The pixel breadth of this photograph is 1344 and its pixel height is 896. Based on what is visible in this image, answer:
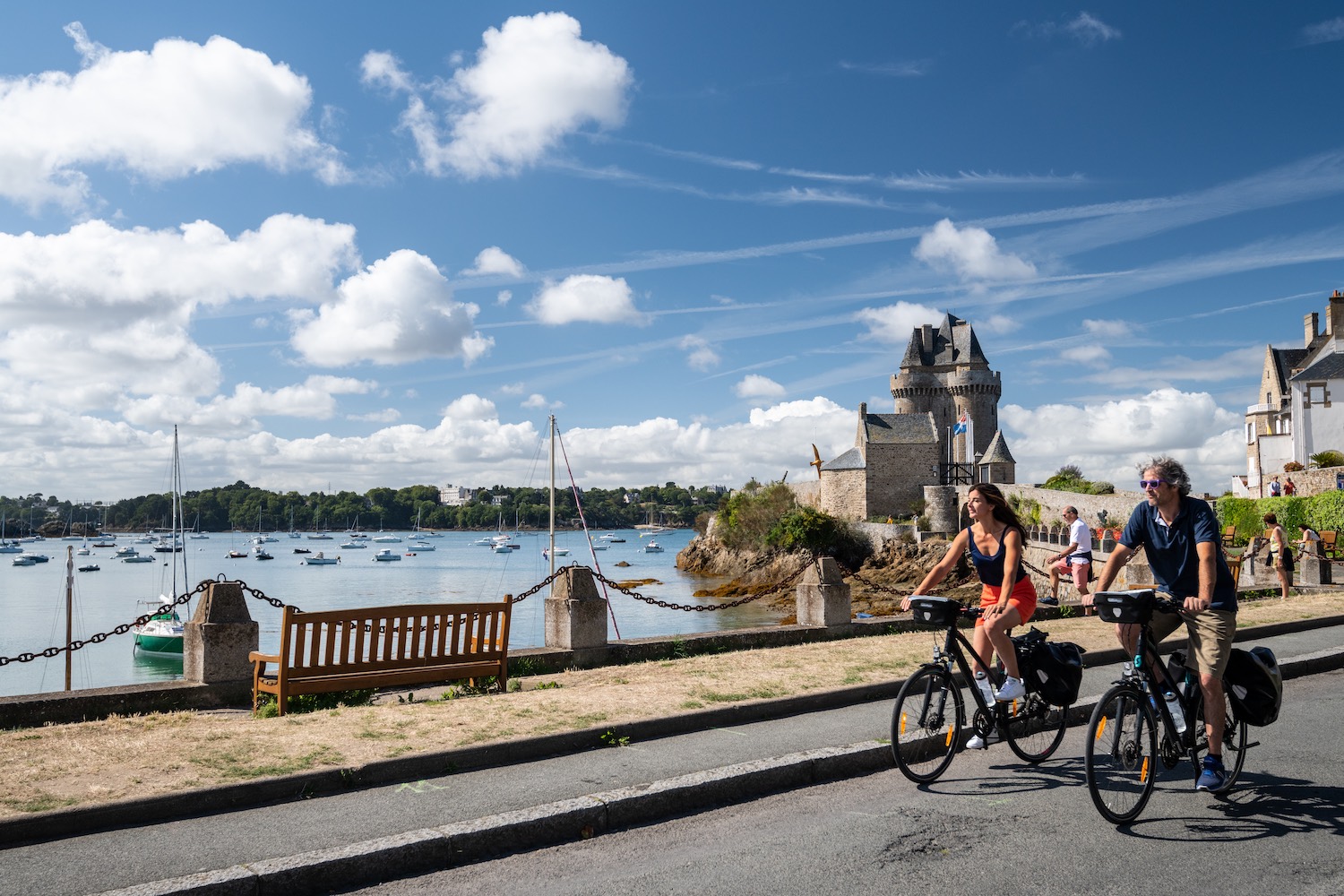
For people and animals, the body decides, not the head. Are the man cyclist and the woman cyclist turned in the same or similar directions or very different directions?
same or similar directions

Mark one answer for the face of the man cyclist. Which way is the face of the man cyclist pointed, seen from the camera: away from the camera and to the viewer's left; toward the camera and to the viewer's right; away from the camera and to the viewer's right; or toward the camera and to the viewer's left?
toward the camera and to the viewer's left

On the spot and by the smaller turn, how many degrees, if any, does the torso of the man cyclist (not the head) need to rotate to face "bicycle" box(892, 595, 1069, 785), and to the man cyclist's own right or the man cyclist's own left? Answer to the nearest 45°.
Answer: approximately 45° to the man cyclist's own right

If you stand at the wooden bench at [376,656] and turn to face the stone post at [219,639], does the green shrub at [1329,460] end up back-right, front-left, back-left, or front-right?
back-right

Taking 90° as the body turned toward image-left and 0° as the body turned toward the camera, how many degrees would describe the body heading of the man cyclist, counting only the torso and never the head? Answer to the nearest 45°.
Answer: approximately 45°

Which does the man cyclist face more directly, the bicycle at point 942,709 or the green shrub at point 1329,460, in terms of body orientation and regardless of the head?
the bicycle

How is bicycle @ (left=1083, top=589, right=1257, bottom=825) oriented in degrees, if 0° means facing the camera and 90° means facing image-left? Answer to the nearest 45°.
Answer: approximately 45°

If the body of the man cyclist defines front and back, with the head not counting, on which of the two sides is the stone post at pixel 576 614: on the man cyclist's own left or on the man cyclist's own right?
on the man cyclist's own right

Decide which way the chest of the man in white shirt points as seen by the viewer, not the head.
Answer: to the viewer's left

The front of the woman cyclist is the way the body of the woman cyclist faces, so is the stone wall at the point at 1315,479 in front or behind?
behind

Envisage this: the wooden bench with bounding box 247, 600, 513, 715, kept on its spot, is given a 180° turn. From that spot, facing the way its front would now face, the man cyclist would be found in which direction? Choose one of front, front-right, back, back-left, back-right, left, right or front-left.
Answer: front

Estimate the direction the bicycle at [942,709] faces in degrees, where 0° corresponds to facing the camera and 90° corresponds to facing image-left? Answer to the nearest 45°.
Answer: approximately 45°

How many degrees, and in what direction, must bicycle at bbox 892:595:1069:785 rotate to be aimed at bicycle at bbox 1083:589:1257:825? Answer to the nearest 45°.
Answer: approximately 90° to its left

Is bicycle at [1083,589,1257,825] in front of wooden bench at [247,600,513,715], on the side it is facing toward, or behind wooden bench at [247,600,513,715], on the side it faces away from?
behind

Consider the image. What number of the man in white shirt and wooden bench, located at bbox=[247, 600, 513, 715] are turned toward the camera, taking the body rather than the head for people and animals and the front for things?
0

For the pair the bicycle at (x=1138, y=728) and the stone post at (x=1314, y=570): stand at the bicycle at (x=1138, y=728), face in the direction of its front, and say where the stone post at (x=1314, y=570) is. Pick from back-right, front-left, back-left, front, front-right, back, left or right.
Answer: back-right
